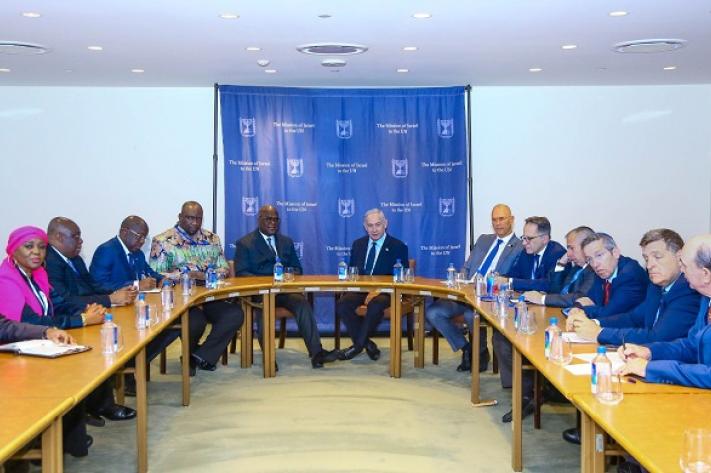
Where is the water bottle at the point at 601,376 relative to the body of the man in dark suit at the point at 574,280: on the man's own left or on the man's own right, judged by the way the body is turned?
on the man's own left

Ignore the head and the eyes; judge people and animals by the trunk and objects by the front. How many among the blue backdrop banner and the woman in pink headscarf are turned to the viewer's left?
0

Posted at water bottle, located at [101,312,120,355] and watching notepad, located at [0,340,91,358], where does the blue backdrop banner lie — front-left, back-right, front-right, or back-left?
back-right

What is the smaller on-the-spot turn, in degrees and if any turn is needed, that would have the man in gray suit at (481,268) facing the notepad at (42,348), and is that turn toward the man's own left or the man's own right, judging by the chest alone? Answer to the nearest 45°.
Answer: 0° — they already face it

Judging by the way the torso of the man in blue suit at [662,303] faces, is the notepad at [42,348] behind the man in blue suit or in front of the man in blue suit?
in front

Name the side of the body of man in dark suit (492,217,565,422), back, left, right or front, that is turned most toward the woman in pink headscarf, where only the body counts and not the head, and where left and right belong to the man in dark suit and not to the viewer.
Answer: front

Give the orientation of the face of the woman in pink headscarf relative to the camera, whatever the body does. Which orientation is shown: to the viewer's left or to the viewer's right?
to the viewer's right
